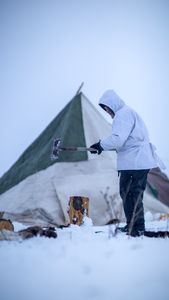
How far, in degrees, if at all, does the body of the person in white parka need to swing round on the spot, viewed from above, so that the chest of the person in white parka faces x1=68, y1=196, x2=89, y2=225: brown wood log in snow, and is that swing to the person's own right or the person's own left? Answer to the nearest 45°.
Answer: approximately 45° to the person's own right

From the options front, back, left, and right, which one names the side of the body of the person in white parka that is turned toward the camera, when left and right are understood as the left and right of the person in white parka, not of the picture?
left

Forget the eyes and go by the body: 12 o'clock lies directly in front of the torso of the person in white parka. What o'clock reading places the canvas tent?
The canvas tent is roughly at 2 o'clock from the person in white parka.

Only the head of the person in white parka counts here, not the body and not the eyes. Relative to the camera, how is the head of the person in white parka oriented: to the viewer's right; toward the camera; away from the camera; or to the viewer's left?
to the viewer's left
